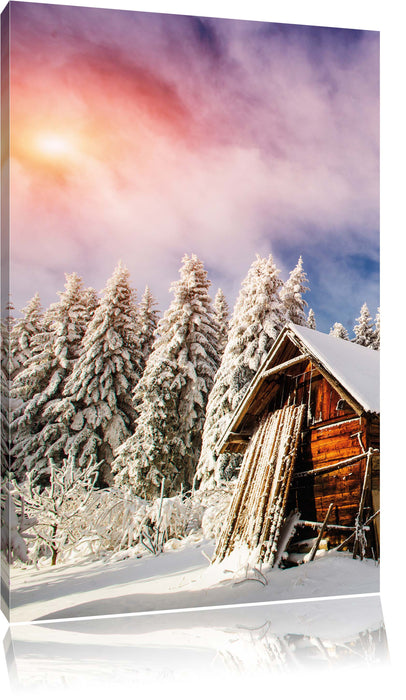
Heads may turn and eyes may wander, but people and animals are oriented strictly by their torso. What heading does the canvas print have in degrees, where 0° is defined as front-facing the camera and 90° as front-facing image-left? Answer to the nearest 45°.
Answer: approximately 315°
